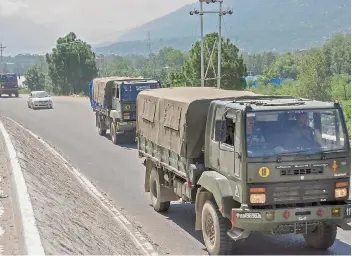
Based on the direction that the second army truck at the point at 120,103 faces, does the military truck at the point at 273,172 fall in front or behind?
in front

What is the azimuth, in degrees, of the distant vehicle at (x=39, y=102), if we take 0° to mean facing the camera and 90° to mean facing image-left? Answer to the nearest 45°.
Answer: approximately 315°

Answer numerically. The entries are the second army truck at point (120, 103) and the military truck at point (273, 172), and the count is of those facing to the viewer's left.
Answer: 0

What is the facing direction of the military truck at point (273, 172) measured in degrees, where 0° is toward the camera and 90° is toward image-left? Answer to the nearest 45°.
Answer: approximately 315°

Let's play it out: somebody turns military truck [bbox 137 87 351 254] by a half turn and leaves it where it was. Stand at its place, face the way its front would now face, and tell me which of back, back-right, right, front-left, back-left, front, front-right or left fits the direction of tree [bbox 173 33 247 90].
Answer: front-right

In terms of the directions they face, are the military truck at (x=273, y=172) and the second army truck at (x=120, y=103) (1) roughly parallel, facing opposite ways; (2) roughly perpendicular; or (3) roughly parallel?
roughly parallel

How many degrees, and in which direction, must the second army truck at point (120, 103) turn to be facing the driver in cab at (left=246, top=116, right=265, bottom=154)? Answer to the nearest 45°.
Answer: approximately 45° to its right

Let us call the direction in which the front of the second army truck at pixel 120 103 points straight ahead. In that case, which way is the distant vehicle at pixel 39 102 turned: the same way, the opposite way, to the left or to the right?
the same way

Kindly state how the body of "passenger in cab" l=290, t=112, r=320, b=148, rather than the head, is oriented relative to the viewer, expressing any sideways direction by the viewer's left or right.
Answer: facing the viewer and to the right of the viewer

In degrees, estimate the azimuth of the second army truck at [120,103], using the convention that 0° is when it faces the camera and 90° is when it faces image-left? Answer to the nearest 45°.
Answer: approximately 315°

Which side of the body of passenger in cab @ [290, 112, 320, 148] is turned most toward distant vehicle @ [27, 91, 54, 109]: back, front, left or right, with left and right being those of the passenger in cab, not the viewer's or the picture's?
back

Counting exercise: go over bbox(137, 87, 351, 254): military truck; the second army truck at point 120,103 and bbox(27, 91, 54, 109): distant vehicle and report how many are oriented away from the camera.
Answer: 0

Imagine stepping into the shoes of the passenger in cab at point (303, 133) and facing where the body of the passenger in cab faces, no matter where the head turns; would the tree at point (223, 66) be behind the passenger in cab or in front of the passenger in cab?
behind

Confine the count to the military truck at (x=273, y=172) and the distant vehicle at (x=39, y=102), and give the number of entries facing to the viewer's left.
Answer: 0

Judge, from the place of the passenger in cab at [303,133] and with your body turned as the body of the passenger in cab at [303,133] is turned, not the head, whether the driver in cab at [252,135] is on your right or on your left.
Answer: on your right
